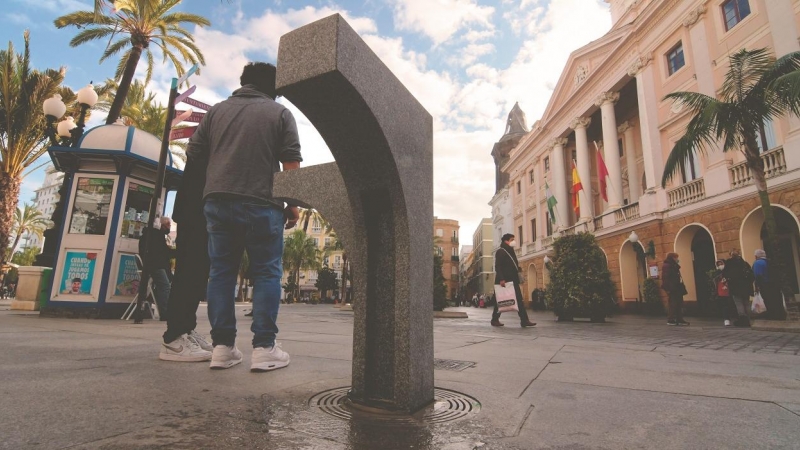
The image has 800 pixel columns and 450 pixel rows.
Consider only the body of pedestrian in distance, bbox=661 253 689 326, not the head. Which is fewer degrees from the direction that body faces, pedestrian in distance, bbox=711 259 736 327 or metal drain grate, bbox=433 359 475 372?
the pedestrian in distance

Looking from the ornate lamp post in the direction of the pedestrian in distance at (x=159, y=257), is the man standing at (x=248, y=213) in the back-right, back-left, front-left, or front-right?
front-right

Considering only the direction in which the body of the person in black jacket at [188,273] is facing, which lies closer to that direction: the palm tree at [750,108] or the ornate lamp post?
the palm tree

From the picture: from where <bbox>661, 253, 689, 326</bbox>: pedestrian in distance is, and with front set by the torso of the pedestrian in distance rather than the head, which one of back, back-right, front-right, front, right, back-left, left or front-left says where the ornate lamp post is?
back-right

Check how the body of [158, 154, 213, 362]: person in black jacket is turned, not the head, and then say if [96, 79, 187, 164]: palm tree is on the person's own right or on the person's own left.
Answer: on the person's own left

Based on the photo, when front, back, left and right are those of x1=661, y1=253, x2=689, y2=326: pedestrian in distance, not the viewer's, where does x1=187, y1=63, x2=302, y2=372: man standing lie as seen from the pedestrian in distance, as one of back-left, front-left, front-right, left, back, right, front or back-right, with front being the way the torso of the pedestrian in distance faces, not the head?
right

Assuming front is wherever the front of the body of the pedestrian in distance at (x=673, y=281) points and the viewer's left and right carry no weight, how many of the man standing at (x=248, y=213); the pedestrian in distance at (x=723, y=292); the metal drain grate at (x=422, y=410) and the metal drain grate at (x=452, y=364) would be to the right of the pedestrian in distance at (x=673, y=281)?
3

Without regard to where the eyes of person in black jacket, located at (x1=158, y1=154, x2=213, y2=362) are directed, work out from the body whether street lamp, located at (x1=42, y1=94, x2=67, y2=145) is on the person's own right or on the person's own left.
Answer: on the person's own left

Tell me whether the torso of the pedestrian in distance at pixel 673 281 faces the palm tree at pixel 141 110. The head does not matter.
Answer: no

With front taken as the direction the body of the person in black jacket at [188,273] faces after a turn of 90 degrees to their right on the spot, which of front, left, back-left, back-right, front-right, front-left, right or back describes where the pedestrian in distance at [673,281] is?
left

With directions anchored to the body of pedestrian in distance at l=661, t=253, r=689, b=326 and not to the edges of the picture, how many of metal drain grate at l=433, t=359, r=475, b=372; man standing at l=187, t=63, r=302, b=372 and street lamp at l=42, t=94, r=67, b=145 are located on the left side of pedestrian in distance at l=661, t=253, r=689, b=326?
0
